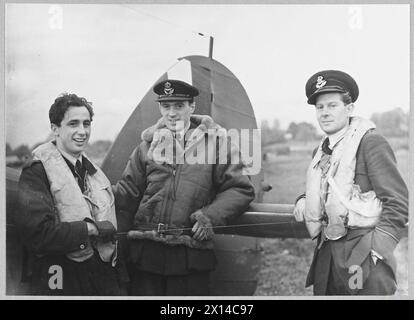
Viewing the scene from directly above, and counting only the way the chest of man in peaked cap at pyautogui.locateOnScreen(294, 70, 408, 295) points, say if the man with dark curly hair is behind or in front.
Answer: in front

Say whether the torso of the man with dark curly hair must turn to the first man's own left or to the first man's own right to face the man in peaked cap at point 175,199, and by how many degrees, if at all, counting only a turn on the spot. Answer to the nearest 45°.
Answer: approximately 45° to the first man's own left

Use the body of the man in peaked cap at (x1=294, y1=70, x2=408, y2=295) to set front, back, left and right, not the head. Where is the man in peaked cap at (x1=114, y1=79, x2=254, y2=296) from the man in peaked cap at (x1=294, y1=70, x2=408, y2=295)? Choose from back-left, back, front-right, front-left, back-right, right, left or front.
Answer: front-right

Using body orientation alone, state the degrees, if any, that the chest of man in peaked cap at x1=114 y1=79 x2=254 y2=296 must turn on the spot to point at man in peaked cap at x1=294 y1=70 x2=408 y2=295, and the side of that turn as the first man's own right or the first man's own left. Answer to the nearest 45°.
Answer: approximately 90° to the first man's own left

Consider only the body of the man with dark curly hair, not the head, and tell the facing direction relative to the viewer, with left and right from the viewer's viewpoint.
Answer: facing the viewer and to the right of the viewer

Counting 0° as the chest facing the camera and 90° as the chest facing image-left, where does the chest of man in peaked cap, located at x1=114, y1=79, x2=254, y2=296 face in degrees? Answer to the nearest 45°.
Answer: approximately 0°

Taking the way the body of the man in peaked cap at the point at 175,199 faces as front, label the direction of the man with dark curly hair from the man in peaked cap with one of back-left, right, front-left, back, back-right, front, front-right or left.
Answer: right

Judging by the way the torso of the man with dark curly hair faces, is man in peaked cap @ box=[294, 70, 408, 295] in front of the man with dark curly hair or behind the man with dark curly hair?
in front

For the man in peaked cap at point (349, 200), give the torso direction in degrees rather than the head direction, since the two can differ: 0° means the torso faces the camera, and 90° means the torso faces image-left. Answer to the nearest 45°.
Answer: approximately 45°

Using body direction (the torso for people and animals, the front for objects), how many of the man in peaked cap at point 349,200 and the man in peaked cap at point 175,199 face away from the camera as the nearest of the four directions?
0
